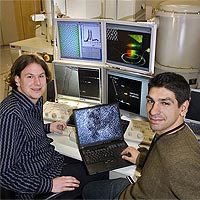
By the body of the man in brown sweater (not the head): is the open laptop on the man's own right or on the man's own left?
on the man's own right

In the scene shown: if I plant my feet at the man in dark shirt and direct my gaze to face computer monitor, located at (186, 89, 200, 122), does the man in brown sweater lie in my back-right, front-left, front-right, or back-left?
front-right

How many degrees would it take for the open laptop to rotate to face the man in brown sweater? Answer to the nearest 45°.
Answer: approximately 45° to its left

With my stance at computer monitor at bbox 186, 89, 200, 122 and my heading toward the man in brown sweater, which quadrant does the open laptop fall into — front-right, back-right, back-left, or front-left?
front-right

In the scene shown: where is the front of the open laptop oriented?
toward the camera

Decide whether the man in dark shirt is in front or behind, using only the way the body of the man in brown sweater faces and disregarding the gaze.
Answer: in front

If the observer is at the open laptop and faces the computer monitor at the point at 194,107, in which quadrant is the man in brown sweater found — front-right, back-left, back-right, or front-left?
front-right
